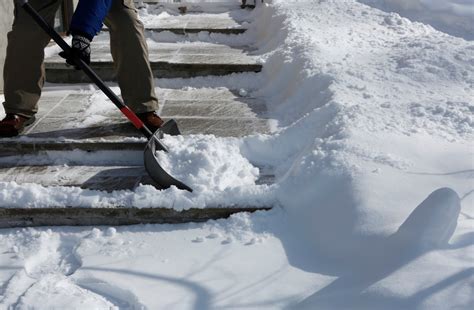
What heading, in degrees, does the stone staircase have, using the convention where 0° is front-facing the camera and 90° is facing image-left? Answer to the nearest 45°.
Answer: approximately 0°
